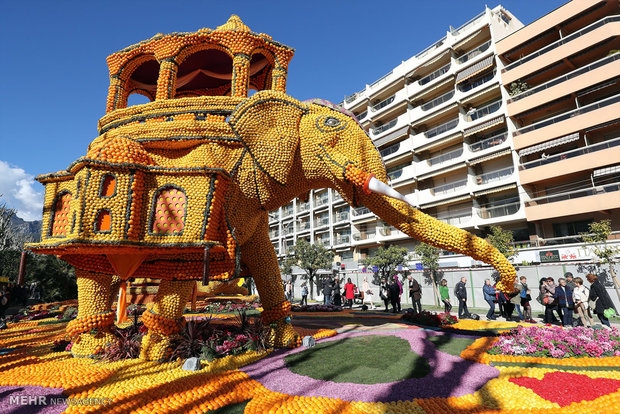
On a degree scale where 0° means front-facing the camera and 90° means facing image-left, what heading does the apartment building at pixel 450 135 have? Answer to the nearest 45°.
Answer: approximately 45°

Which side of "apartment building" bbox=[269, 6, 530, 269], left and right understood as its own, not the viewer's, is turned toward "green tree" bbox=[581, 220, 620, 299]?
left

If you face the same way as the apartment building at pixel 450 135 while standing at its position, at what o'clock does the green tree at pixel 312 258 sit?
The green tree is roughly at 1 o'clock from the apartment building.

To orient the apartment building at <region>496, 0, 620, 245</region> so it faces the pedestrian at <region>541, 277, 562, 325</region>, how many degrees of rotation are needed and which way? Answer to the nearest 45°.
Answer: approximately 45° to its left

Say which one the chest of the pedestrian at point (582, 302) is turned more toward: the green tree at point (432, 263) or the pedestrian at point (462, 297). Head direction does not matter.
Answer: the pedestrian

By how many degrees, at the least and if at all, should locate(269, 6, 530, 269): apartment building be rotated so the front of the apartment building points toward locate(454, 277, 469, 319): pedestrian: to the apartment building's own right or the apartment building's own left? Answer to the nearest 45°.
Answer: approximately 45° to the apartment building's own left
